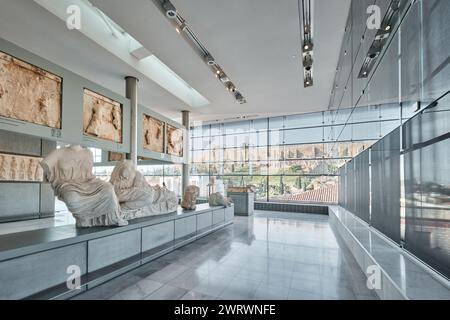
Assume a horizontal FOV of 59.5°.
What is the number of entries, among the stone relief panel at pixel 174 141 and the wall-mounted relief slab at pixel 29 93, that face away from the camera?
0

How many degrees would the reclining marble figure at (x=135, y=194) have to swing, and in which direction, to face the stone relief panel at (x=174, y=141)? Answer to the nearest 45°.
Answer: approximately 135° to its left

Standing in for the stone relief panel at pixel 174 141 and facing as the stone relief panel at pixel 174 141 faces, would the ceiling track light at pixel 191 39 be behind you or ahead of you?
ahead

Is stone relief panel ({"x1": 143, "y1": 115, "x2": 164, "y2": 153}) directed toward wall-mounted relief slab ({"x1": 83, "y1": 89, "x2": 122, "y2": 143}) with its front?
no

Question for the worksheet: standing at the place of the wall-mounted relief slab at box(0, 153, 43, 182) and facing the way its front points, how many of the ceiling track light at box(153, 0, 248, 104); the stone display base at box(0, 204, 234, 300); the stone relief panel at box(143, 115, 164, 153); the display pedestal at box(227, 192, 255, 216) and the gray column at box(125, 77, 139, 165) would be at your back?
0

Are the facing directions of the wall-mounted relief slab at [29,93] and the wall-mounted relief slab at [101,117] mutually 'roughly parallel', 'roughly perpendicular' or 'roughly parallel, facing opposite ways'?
roughly parallel

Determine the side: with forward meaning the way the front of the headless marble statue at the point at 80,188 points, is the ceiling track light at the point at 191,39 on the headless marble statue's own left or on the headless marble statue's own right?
on the headless marble statue's own left

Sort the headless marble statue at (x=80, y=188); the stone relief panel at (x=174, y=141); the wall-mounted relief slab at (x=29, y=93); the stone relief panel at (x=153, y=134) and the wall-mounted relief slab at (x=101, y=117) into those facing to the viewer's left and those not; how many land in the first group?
0

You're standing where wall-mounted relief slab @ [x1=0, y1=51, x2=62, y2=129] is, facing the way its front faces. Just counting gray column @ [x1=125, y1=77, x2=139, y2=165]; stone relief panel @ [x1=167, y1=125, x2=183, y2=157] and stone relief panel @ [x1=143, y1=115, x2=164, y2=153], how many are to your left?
3

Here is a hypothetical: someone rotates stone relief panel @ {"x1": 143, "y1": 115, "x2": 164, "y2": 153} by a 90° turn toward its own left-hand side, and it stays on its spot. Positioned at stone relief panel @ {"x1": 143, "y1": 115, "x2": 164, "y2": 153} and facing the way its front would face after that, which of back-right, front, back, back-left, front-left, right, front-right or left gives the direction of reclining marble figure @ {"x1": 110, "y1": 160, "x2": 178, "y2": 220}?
back-right

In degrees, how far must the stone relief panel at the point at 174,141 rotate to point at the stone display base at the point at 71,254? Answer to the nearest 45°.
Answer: approximately 45° to its right

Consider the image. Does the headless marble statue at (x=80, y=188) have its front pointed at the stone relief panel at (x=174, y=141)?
no

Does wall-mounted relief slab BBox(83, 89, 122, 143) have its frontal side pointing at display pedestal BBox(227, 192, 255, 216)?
no

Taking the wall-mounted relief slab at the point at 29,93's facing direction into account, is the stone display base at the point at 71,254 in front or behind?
in front

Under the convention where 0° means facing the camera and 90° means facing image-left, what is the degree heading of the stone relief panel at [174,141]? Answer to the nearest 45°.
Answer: approximately 315°

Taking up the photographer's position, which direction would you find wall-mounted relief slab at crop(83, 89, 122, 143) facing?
facing the viewer and to the right of the viewer

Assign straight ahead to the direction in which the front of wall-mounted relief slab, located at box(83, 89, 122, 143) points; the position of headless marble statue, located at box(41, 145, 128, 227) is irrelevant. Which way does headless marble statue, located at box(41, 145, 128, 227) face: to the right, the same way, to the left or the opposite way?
the same way

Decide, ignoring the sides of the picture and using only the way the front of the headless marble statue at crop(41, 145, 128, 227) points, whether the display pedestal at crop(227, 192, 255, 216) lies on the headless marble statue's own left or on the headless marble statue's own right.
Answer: on the headless marble statue's own left
